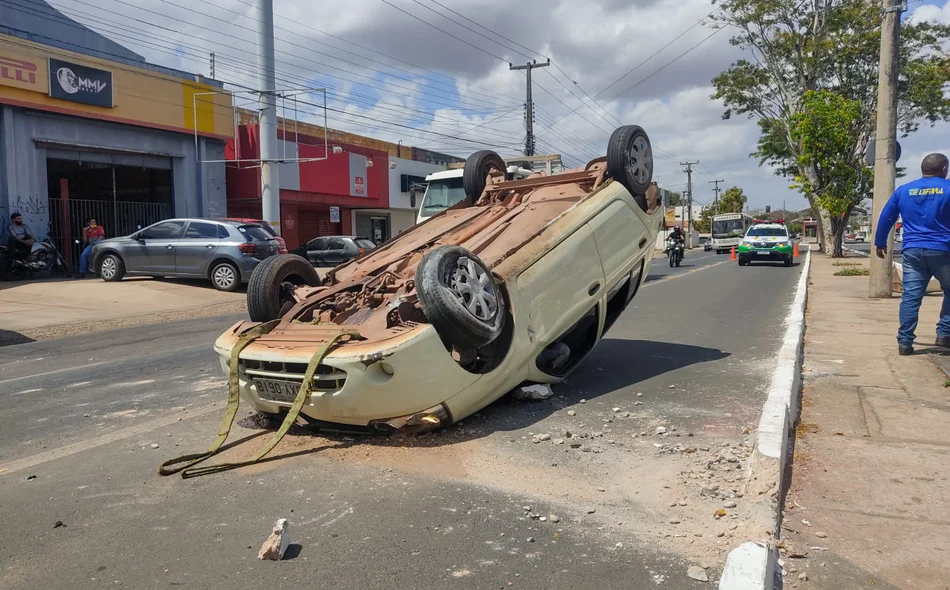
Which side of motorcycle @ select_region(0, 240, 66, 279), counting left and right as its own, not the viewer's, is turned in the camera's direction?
right

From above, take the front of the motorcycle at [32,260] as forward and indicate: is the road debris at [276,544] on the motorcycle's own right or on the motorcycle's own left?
on the motorcycle's own right

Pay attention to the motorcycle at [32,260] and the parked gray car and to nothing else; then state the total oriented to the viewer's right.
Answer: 1

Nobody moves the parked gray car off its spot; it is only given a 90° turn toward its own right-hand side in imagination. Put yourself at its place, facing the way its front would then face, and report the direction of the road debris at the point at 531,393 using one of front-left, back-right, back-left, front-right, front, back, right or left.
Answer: back-right

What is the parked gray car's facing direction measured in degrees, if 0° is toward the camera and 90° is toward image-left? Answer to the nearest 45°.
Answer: approximately 135°

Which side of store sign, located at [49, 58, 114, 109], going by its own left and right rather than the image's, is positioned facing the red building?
left

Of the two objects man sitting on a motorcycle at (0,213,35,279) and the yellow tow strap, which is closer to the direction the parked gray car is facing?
the man sitting on a motorcycle

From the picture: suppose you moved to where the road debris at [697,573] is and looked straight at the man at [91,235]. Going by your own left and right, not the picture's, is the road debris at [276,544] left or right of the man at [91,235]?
left
